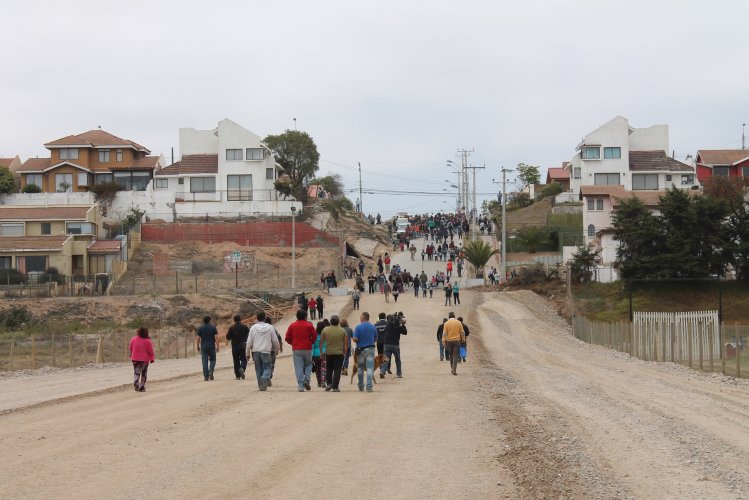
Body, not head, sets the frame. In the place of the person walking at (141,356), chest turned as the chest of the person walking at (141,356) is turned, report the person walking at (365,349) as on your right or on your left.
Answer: on your right

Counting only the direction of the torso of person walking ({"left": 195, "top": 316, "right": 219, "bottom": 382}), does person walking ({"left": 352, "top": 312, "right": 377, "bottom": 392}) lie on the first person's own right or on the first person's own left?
on the first person's own right

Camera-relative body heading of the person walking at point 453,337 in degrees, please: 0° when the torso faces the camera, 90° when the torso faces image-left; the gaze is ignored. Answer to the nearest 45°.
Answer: approximately 180°

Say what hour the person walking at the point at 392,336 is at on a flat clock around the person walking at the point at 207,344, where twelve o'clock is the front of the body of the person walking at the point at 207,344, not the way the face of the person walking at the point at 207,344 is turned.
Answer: the person walking at the point at 392,336 is roughly at 3 o'clock from the person walking at the point at 207,344.

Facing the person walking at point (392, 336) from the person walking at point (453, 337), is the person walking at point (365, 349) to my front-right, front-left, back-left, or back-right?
front-left

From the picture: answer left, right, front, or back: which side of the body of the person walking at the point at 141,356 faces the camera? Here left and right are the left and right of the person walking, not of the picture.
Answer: back

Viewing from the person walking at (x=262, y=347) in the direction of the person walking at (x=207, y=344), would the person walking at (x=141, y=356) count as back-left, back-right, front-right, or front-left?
front-left

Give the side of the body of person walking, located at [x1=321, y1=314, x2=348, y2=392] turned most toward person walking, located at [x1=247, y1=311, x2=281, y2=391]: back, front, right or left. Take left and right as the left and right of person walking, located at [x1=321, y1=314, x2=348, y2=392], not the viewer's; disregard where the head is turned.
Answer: left

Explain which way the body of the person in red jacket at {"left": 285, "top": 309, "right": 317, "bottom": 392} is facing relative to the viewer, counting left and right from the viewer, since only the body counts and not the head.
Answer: facing away from the viewer

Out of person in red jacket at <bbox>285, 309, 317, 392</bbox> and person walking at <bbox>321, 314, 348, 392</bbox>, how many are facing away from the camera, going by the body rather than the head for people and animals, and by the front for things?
2

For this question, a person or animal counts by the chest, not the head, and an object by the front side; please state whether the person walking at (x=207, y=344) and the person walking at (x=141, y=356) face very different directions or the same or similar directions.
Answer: same or similar directions

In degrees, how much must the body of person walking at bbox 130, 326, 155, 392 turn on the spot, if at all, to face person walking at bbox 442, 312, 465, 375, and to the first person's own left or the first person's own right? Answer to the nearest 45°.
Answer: approximately 90° to the first person's own right

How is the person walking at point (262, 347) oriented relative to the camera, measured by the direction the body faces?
away from the camera

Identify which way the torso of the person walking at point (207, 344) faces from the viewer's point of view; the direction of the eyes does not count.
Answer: away from the camera
